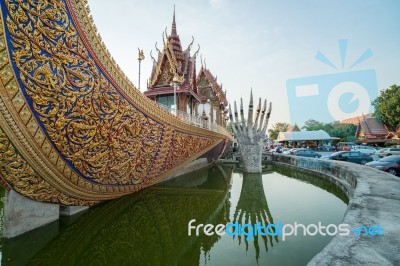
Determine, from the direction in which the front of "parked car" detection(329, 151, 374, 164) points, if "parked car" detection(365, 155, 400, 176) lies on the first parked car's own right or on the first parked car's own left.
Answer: on the first parked car's own left

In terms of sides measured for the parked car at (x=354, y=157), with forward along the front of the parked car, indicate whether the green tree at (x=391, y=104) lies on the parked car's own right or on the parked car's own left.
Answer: on the parked car's own right

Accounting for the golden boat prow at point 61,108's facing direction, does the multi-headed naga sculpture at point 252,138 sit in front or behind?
behind

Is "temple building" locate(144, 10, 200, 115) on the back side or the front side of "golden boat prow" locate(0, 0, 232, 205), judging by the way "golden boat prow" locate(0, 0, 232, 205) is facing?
on the back side

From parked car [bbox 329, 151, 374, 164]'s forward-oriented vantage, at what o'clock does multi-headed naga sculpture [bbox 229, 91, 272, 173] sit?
The multi-headed naga sculpture is roughly at 10 o'clock from the parked car.

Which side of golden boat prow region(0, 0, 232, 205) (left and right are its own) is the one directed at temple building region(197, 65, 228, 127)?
back

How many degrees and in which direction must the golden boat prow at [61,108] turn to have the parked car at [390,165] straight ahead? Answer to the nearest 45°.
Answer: approximately 135° to its left

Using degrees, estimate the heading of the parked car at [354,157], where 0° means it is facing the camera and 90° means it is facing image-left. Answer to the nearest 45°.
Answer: approximately 90°
